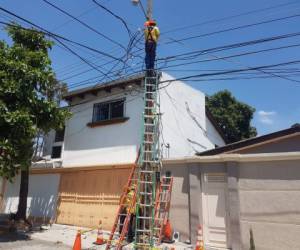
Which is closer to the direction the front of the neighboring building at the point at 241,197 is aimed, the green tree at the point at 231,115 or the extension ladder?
the extension ladder

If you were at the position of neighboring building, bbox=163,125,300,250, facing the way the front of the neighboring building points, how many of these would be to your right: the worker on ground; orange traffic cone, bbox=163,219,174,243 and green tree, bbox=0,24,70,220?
3

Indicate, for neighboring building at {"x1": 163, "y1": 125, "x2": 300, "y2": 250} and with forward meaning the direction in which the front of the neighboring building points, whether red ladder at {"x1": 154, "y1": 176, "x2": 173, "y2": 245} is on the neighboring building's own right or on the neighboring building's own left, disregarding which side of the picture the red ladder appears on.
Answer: on the neighboring building's own right

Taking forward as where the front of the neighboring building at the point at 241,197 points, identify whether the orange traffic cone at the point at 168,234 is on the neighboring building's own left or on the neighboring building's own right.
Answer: on the neighboring building's own right
